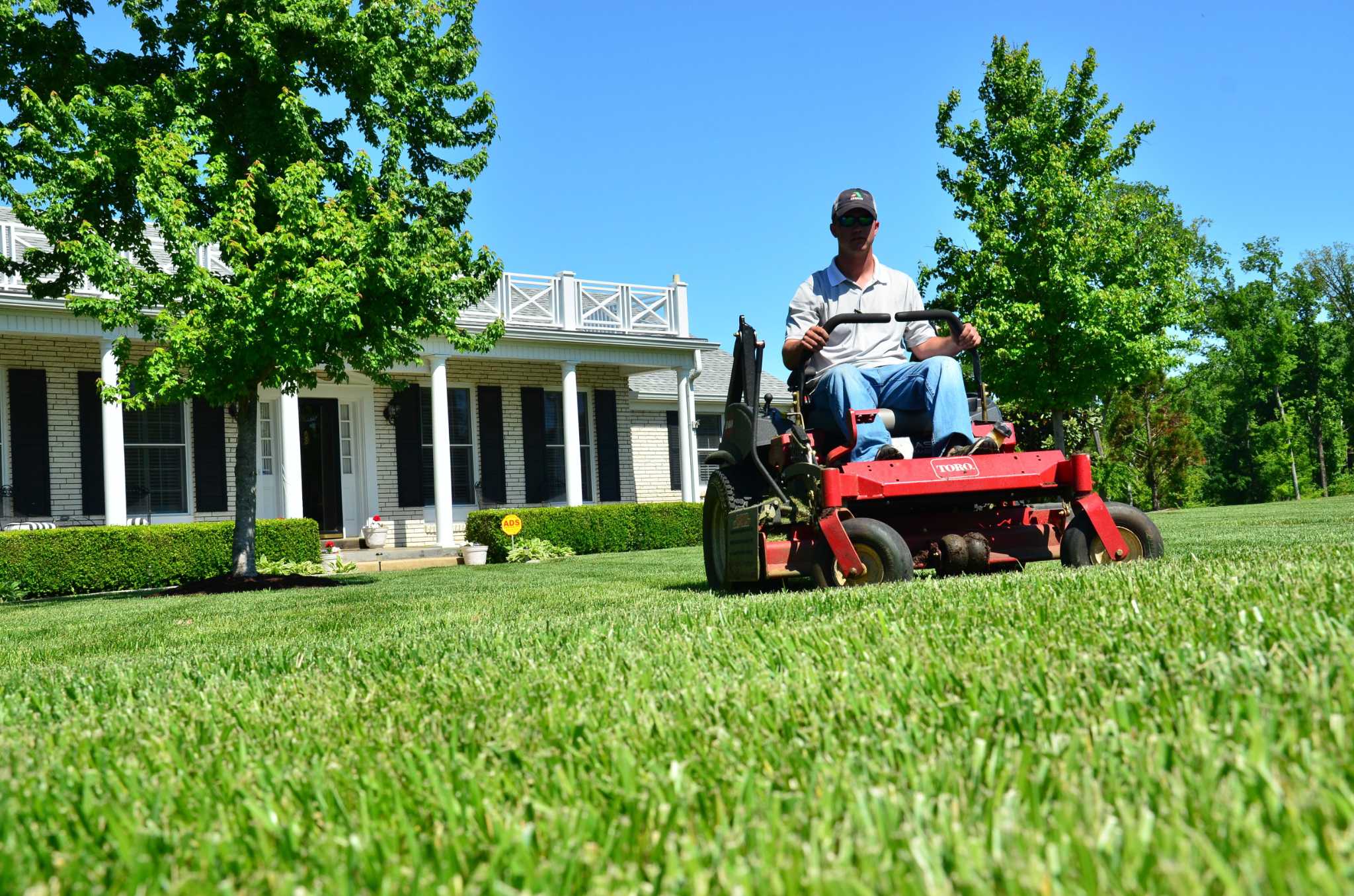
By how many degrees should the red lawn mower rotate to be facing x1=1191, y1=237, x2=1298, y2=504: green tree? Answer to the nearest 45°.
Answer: approximately 135° to its left

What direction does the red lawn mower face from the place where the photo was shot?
facing the viewer and to the right of the viewer

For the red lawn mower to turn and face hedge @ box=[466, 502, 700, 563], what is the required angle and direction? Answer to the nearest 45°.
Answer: approximately 180°

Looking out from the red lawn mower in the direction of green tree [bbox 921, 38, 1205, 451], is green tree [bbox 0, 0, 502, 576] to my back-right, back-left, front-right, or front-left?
front-left

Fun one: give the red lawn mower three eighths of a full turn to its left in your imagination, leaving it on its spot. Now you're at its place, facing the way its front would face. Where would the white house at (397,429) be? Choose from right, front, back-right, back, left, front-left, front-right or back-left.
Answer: front-left

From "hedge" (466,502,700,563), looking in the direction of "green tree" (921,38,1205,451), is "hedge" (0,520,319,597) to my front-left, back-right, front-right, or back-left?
back-right

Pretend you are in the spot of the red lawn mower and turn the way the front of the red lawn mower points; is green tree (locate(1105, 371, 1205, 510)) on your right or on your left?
on your left

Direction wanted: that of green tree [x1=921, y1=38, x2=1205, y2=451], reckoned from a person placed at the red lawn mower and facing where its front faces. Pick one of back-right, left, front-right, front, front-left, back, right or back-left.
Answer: back-left

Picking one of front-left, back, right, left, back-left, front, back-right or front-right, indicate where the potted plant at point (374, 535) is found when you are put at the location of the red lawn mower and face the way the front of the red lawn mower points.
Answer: back

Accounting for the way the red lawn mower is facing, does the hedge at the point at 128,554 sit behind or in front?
behind
